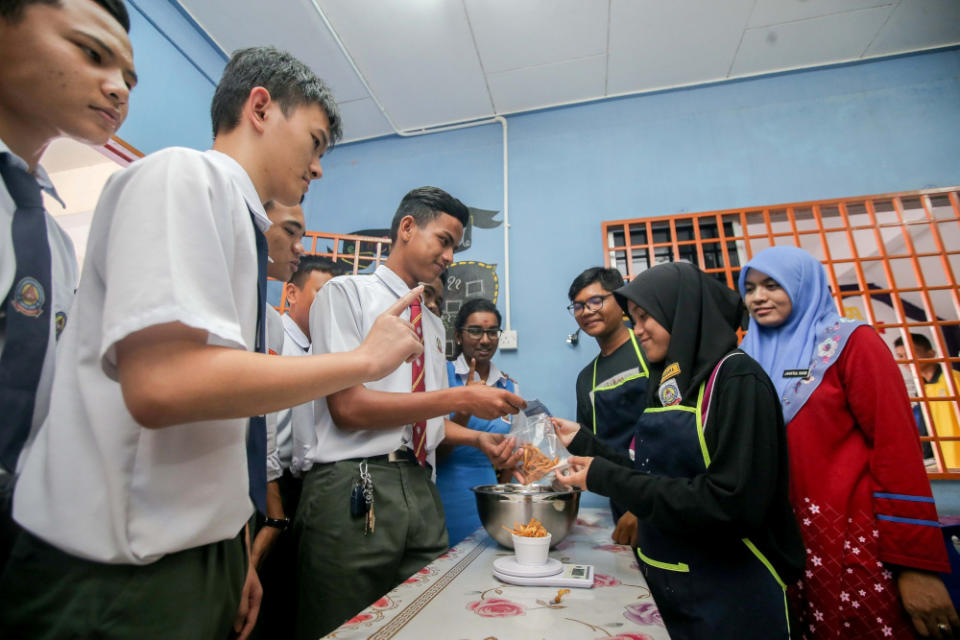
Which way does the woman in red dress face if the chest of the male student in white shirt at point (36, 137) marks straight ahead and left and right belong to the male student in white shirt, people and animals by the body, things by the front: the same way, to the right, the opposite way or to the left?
the opposite way

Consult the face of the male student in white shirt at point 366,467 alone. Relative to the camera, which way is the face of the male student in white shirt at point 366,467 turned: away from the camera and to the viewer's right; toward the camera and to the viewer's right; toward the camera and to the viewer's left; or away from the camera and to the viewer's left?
toward the camera and to the viewer's right

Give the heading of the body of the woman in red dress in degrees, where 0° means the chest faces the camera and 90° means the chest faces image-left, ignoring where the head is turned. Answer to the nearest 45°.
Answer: approximately 45°

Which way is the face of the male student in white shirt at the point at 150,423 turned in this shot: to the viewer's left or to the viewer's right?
to the viewer's right

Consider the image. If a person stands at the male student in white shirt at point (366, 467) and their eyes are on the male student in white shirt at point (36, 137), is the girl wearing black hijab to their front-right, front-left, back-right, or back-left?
back-left

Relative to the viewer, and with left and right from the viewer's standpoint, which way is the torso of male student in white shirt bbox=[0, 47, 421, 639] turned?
facing to the right of the viewer

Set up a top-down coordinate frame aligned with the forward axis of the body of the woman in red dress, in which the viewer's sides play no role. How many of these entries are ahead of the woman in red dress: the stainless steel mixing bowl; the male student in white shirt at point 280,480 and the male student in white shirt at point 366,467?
3
